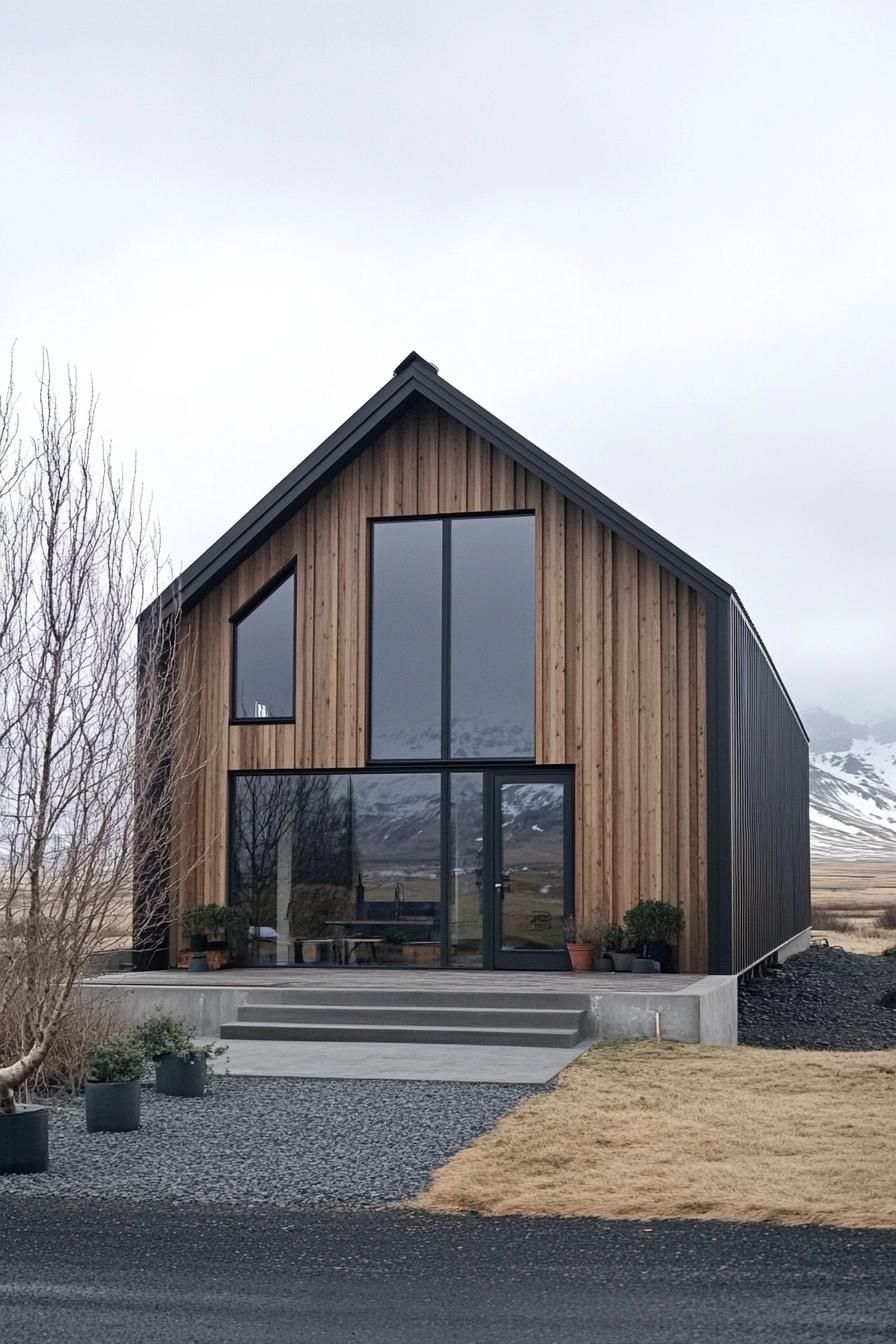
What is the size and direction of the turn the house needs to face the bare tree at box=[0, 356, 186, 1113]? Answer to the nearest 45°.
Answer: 0° — it already faces it

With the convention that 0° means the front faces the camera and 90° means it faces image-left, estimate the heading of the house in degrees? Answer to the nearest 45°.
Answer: approximately 0°

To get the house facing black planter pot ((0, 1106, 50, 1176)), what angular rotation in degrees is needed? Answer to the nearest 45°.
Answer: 0° — it already faces it
